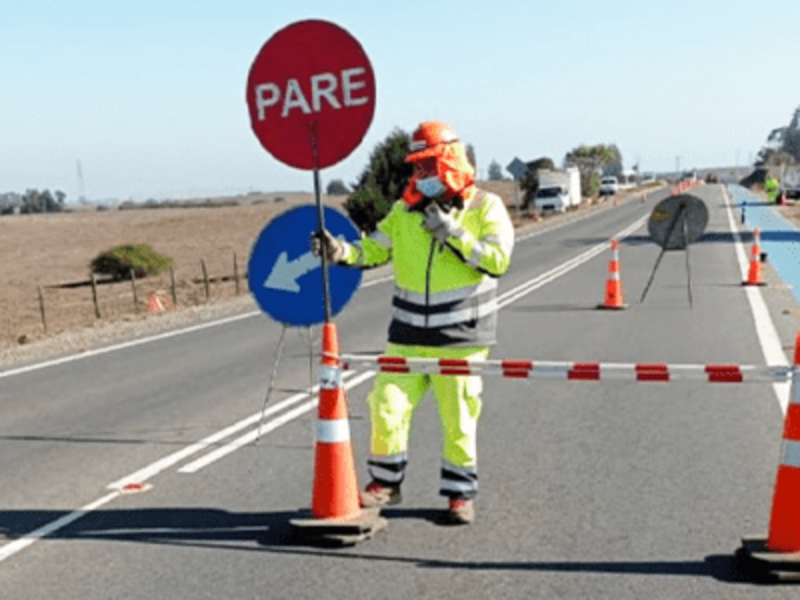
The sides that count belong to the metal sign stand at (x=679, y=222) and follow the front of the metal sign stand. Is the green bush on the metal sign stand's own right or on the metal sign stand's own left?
on the metal sign stand's own left

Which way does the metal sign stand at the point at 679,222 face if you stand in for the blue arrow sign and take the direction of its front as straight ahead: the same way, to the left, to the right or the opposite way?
the opposite way

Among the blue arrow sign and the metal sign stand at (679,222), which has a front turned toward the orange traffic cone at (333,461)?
the blue arrow sign

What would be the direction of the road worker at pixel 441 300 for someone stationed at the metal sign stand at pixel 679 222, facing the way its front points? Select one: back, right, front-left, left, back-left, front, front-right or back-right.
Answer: back

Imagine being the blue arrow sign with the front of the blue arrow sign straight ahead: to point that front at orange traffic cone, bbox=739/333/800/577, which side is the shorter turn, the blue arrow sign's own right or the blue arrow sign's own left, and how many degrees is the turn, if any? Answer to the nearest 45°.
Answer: approximately 45° to the blue arrow sign's own left

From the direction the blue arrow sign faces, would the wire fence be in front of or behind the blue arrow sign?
behind

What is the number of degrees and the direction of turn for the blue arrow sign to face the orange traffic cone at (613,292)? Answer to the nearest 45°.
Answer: approximately 135° to its left

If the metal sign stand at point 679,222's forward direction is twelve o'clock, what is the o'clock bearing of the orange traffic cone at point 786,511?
The orange traffic cone is roughly at 6 o'clock from the metal sign stand.

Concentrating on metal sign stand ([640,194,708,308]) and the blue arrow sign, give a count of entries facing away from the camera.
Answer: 1

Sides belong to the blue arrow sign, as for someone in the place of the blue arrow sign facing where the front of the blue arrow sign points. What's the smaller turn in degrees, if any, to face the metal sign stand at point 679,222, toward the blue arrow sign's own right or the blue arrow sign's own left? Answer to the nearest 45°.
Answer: approximately 135° to the blue arrow sign's own left

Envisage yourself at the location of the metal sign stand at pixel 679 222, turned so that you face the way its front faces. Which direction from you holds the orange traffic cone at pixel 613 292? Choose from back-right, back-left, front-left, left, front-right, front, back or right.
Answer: back-left

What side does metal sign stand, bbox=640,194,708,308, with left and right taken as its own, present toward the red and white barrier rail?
back

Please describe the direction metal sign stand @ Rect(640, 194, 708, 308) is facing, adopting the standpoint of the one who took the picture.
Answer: facing away from the viewer

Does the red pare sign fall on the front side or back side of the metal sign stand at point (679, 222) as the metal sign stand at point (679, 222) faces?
on the back side

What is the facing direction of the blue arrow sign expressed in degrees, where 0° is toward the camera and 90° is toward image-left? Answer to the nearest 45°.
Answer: approximately 0°
